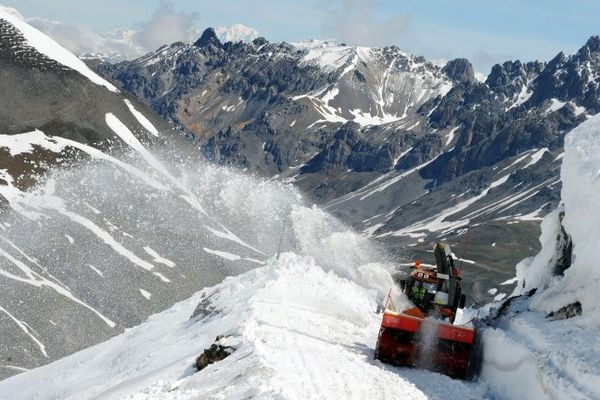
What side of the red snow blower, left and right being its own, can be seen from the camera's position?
front
